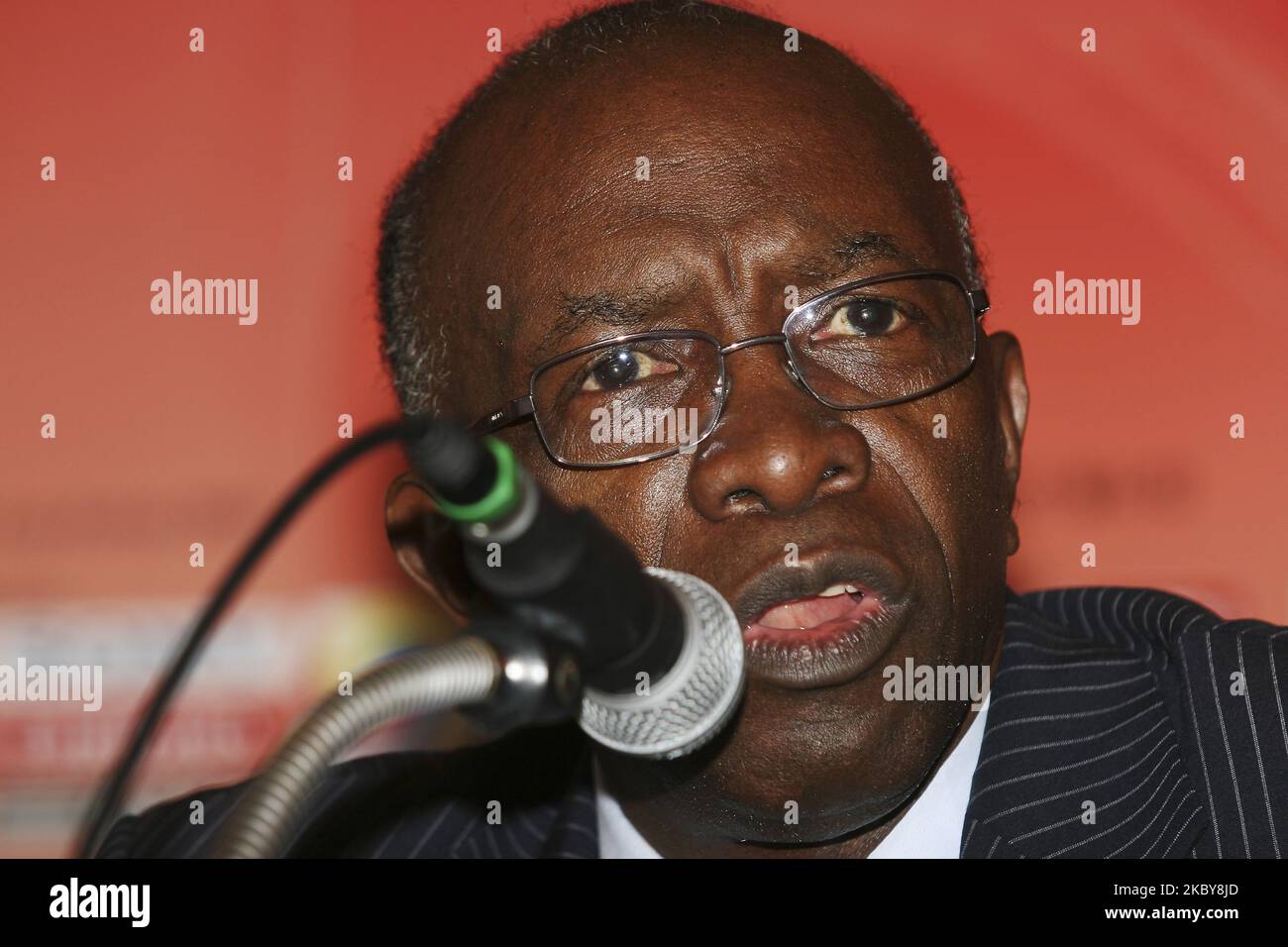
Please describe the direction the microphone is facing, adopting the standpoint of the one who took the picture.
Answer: facing away from the viewer and to the right of the viewer
